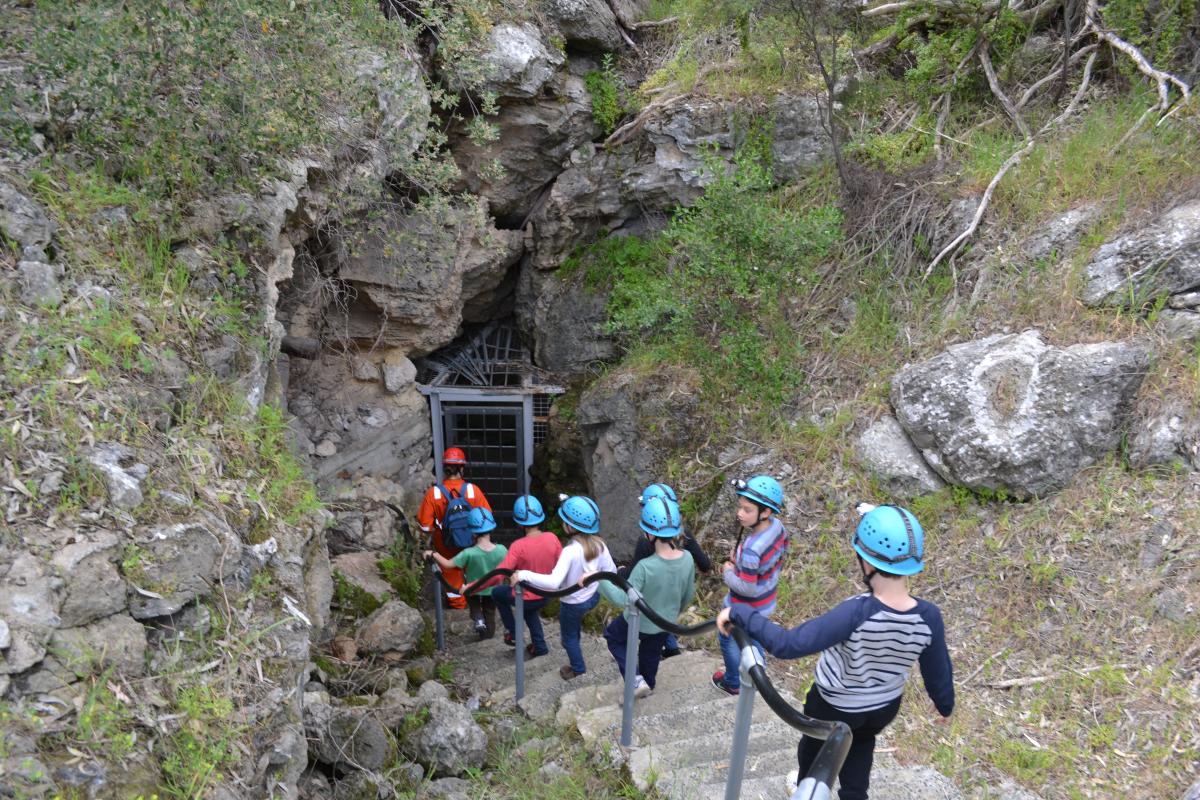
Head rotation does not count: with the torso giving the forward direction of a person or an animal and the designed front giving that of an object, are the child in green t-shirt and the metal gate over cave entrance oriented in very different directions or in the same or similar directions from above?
very different directions

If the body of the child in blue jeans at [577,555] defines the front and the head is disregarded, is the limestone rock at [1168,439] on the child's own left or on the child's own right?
on the child's own right

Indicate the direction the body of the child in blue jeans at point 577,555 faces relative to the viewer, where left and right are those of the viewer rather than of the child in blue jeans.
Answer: facing away from the viewer and to the left of the viewer

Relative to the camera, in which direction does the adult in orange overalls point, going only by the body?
away from the camera

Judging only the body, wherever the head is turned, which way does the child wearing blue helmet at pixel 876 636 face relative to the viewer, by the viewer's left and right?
facing away from the viewer and to the left of the viewer

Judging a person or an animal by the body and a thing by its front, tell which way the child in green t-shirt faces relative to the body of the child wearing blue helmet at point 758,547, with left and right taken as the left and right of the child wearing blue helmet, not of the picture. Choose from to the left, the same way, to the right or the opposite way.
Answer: to the right

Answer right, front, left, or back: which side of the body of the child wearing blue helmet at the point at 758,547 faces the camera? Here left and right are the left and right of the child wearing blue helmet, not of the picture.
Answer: left

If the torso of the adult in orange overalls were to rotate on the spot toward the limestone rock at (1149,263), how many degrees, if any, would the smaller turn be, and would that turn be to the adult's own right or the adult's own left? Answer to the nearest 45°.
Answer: approximately 135° to the adult's own right

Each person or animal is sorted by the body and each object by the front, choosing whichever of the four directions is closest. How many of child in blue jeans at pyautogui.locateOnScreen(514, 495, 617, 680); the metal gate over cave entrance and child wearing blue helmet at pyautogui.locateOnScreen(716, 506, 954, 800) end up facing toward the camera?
1

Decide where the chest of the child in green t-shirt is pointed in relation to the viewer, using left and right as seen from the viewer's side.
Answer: facing away from the viewer
